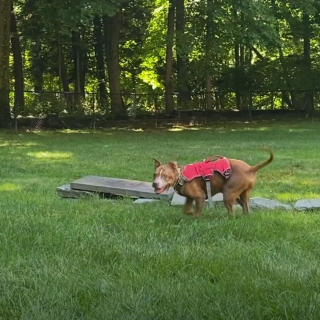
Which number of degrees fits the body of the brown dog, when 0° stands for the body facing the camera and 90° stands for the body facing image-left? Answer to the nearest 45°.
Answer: approximately 90°

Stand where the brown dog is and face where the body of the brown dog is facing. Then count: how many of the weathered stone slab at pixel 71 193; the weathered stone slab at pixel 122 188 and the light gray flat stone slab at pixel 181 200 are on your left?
0

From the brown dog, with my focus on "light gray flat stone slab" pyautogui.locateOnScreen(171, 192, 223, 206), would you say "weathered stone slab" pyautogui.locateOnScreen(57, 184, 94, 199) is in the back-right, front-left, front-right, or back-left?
front-left

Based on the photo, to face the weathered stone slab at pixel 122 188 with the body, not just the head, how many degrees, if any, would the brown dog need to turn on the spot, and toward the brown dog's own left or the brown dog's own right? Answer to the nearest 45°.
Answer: approximately 45° to the brown dog's own right

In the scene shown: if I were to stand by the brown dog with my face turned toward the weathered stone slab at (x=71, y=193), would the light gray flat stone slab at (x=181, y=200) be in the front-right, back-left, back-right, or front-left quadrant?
front-right
